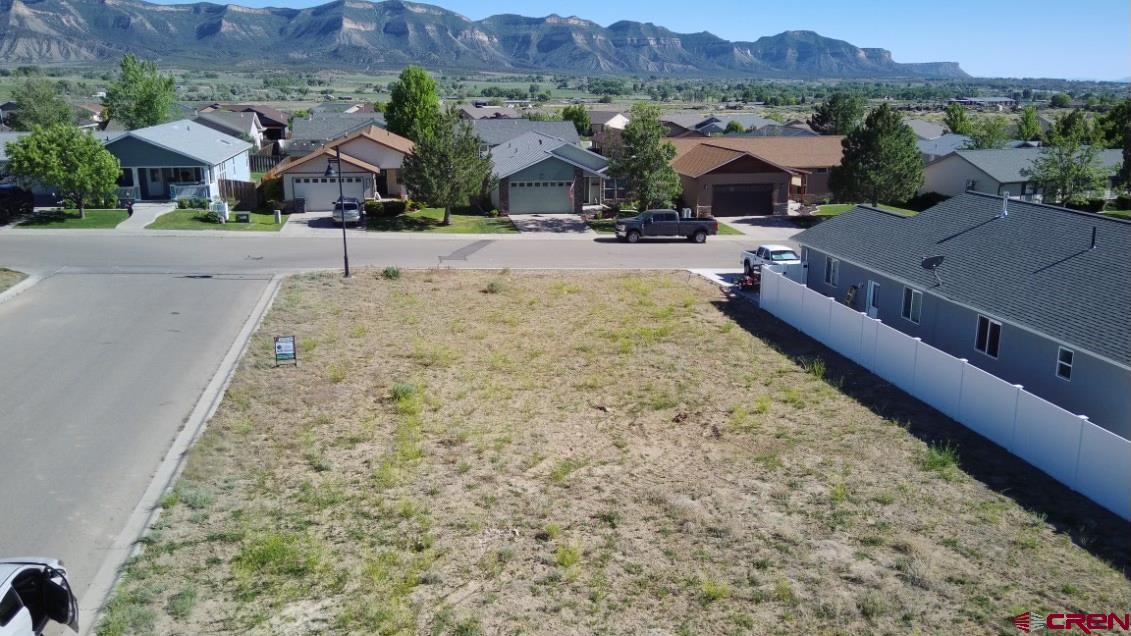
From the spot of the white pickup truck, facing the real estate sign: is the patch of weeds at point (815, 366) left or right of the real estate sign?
left

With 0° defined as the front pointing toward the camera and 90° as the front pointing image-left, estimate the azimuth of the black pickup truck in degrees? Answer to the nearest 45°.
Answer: approximately 90°

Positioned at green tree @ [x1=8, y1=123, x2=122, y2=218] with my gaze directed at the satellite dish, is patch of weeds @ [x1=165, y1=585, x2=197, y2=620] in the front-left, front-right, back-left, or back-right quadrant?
front-right

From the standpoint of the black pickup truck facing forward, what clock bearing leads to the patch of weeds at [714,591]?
The patch of weeds is roughly at 9 o'clock from the black pickup truck.

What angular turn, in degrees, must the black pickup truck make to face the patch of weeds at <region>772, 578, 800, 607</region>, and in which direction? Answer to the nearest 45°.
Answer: approximately 90° to its left

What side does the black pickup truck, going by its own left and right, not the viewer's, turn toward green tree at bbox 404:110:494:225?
front

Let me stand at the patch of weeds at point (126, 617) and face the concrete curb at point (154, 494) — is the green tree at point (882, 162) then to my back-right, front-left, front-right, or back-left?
front-right

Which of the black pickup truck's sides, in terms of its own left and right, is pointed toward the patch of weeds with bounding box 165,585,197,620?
left

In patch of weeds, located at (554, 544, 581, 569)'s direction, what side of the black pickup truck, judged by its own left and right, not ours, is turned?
left
